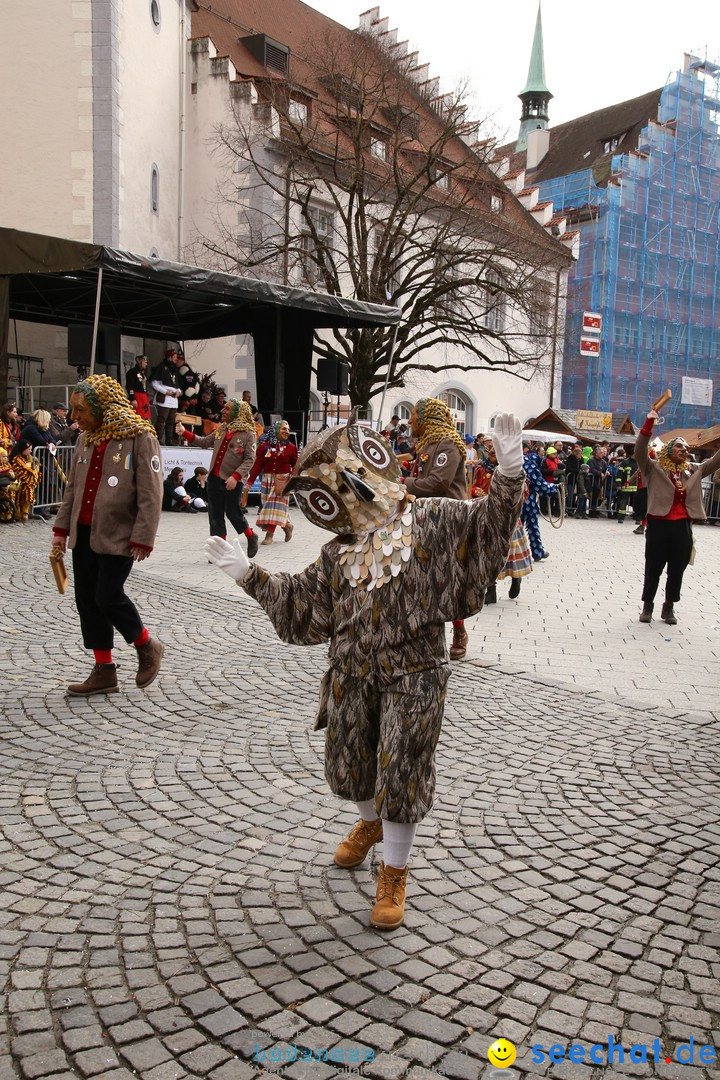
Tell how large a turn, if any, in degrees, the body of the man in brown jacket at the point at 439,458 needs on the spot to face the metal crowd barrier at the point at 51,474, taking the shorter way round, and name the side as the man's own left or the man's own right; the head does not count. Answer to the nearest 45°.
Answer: approximately 45° to the man's own right

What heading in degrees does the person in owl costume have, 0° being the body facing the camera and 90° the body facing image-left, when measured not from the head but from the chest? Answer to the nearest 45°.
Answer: approximately 0°

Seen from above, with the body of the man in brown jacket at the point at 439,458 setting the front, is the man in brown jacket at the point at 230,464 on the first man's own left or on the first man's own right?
on the first man's own right

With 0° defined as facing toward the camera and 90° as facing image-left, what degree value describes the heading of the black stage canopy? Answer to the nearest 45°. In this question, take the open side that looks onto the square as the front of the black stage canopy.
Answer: approximately 315°

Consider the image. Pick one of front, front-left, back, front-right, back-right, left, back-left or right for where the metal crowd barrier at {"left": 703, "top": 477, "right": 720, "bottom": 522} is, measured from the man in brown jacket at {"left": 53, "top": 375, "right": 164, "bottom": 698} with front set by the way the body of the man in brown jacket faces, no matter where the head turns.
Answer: back

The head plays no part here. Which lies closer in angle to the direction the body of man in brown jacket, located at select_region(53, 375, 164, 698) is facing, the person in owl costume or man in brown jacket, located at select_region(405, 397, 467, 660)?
the person in owl costume

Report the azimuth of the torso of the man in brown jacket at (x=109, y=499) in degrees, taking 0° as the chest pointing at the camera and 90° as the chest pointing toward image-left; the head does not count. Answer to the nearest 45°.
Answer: approximately 45°
